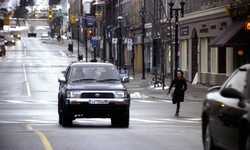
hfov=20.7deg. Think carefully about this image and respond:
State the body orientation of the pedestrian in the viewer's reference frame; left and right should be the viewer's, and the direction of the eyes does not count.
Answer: facing the viewer

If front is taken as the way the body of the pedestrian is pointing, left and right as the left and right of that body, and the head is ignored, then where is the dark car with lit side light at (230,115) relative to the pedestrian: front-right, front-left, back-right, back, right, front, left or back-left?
front
